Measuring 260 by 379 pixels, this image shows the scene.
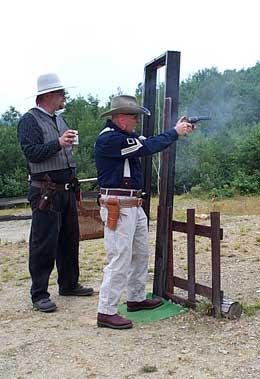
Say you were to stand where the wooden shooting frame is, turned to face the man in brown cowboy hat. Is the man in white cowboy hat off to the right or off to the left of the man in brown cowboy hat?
right

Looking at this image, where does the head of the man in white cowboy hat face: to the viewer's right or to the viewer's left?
to the viewer's right

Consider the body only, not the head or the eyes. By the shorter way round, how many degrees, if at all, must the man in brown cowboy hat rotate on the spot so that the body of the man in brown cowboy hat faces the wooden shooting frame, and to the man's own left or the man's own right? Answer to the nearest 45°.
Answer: approximately 45° to the man's own left

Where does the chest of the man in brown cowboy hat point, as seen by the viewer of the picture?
to the viewer's right

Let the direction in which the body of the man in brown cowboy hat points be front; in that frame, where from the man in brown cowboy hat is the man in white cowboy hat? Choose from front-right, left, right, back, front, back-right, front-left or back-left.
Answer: back-left

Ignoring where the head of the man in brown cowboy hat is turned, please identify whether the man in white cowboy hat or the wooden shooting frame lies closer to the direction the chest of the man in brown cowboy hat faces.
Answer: the wooden shooting frame
